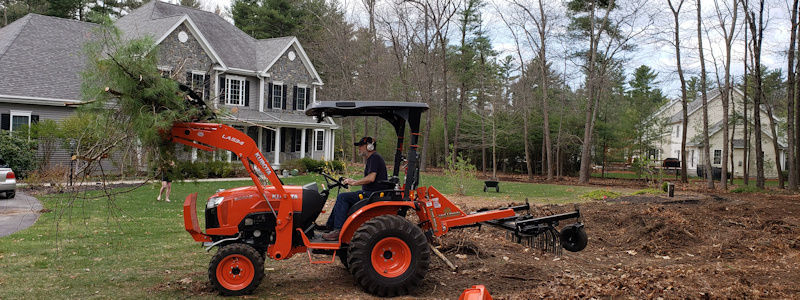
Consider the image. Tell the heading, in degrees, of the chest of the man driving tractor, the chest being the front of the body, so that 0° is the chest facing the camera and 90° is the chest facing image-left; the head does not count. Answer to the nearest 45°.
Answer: approximately 90°

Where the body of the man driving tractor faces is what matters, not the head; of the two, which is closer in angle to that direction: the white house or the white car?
the white car

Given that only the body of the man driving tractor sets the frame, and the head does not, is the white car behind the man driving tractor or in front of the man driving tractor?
in front

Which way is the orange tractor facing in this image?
to the viewer's left

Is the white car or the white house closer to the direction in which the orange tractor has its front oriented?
the white car

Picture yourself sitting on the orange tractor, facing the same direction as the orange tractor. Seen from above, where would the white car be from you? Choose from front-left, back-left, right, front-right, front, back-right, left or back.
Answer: front-right

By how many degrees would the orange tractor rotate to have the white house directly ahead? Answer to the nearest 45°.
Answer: approximately 135° to its right

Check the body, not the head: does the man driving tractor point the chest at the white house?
no

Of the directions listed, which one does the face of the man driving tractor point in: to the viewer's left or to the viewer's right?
to the viewer's left

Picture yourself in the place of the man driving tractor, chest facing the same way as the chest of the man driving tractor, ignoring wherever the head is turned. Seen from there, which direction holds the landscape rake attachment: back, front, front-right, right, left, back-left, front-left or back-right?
back
